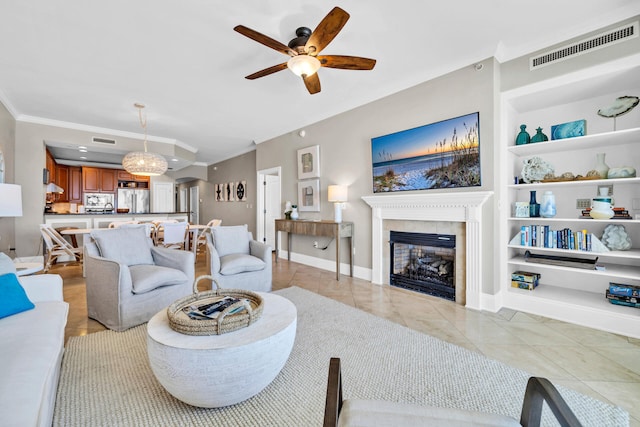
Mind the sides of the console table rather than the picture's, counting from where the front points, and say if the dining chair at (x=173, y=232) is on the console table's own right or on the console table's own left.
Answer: on the console table's own right

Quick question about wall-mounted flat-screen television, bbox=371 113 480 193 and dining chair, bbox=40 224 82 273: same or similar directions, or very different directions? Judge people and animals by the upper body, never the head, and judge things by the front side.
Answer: very different directions

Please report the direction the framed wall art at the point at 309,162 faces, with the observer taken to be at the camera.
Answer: facing the viewer and to the left of the viewer

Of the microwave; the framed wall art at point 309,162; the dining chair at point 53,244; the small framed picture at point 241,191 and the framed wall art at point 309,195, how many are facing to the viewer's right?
1

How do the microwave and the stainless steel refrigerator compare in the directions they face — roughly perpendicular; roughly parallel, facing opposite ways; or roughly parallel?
roughly parallel

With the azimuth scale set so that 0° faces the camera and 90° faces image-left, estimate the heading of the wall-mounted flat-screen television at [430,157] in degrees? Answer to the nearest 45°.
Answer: approximately 45°

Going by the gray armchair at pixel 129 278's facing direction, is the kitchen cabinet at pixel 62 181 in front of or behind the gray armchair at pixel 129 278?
behind

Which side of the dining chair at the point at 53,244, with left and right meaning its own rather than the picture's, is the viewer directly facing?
right

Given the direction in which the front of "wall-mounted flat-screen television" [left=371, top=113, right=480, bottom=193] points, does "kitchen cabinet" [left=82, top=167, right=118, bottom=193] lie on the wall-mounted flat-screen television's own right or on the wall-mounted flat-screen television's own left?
on the wall-mounted flat-screen television's own right

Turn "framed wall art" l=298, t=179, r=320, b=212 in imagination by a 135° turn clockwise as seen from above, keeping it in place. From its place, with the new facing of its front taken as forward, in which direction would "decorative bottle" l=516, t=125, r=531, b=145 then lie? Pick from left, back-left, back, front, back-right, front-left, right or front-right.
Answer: back-right

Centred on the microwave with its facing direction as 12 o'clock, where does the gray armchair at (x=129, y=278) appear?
The gray armchair is roughly at 12 o'clock from the microwave.

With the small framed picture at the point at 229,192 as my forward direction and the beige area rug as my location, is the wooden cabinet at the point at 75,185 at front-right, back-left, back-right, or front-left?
front-left

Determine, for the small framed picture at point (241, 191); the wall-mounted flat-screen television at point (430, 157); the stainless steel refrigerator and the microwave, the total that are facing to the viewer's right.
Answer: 0

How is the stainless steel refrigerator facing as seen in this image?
toward the camera

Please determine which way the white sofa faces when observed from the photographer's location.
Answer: facing to the right of the viewer

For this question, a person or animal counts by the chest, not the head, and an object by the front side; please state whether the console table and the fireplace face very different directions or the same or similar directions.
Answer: same or similar directions

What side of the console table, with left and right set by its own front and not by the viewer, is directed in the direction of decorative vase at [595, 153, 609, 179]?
left

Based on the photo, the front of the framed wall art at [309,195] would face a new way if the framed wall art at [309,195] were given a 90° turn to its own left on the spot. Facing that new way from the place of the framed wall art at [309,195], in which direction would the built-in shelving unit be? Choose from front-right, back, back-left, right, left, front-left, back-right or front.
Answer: front

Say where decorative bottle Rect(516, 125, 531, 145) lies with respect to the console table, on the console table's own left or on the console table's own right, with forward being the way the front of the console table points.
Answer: on the console table's own left
